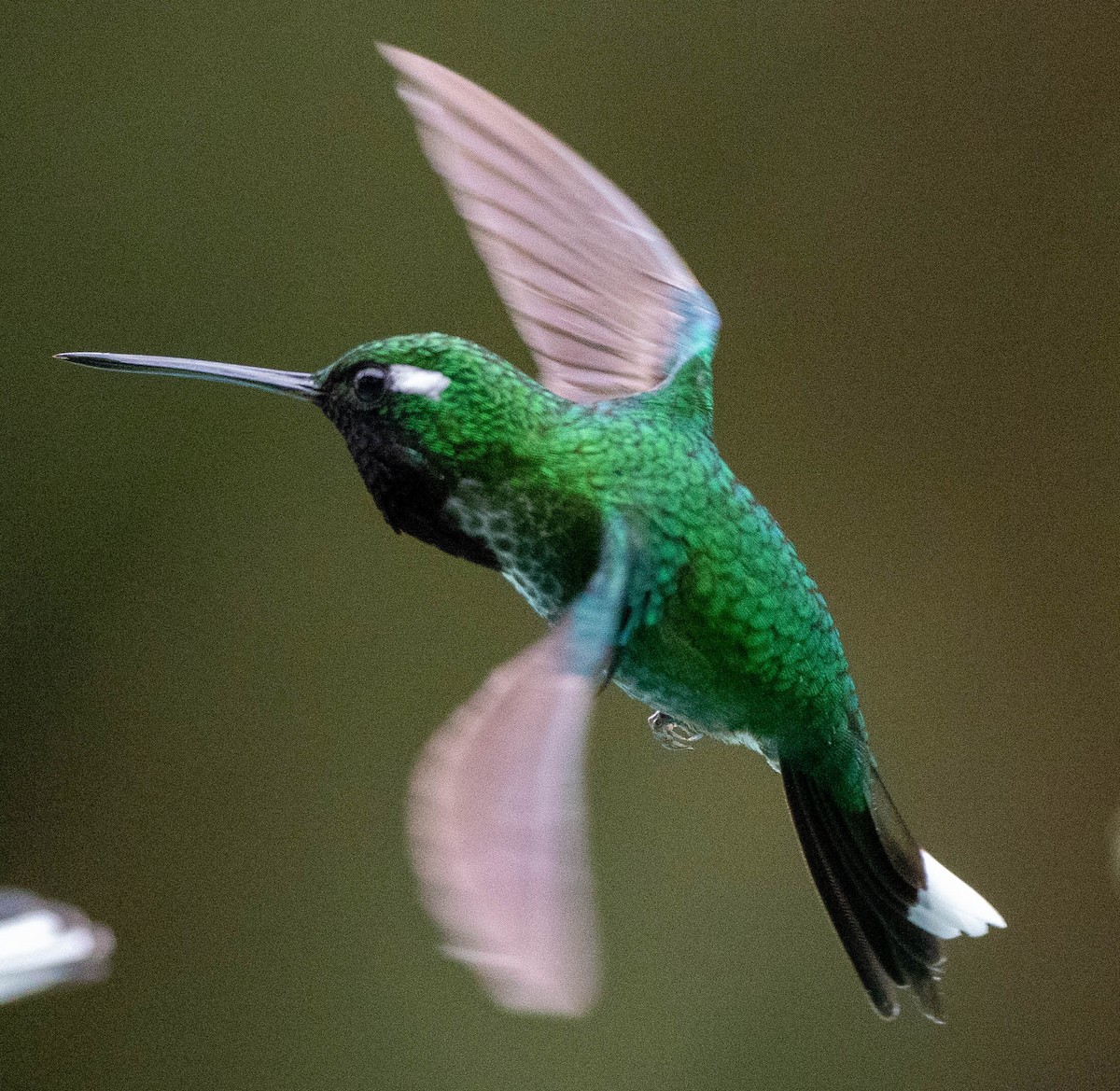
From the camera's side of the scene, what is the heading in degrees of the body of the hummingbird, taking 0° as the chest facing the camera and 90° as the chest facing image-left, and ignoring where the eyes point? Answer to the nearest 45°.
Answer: approximately 90°
